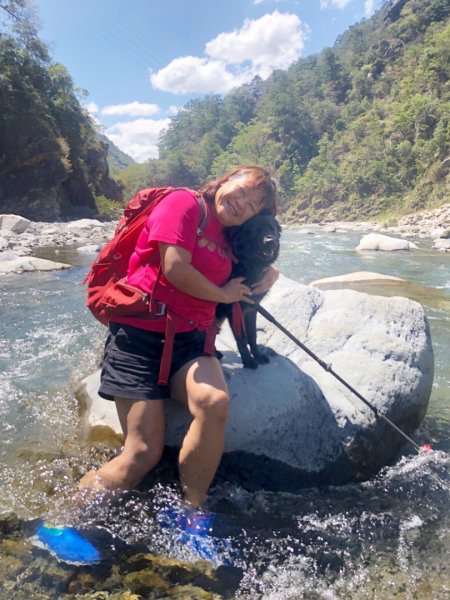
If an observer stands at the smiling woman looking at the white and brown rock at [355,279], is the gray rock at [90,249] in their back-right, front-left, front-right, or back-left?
front-left

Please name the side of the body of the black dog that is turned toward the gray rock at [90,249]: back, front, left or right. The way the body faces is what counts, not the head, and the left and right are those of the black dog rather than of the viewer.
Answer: back

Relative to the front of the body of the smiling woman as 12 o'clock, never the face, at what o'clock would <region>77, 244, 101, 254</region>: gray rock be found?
The gray rock is roughly at 7 o'clock from the smiling woman.

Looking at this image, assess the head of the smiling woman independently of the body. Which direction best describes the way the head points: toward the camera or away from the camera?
toward the camera

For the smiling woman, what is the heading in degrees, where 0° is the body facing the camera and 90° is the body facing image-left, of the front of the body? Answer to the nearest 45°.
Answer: approximately 315°

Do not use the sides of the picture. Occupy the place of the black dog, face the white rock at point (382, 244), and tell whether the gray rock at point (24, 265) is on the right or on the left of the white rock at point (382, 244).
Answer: left

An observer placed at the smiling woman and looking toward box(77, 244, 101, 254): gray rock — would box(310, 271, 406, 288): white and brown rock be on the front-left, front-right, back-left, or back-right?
front-right

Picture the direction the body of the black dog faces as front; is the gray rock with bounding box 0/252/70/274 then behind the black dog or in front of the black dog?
behind

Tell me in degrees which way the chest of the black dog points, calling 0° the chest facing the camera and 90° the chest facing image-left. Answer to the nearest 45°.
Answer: approximately 315°
